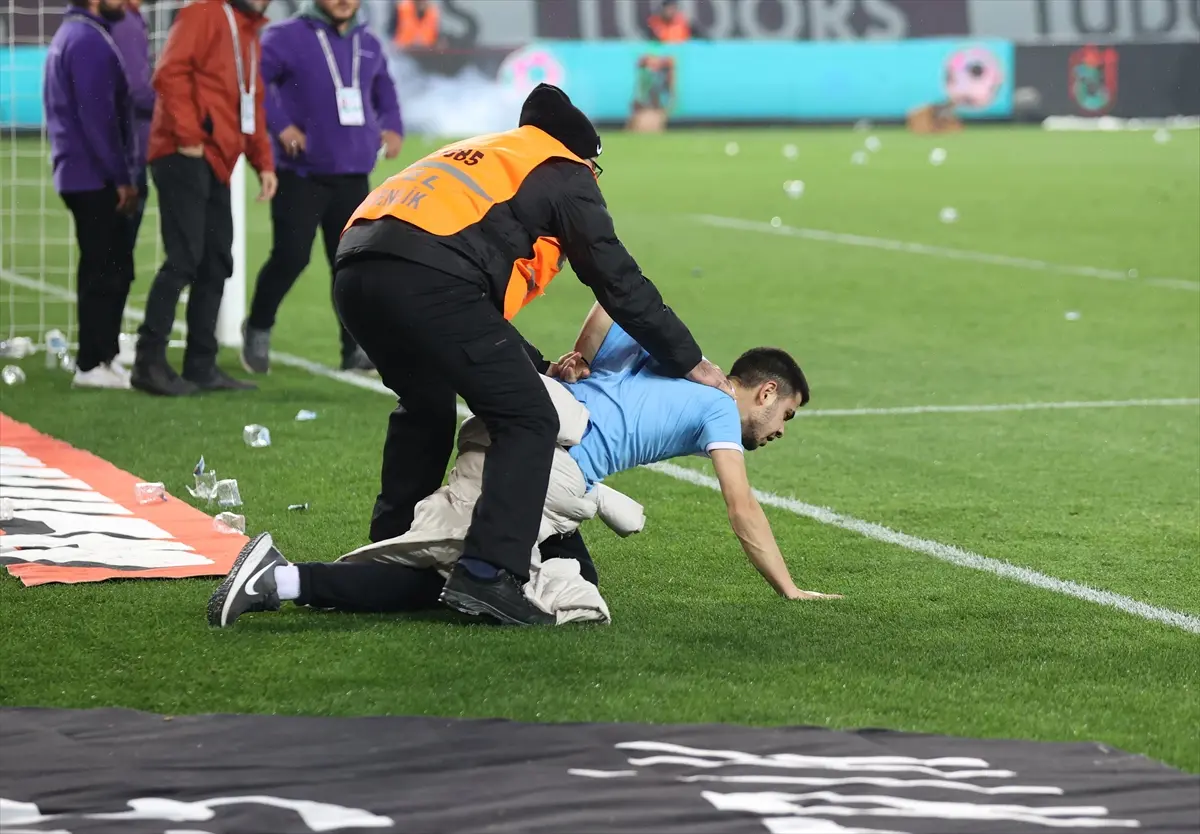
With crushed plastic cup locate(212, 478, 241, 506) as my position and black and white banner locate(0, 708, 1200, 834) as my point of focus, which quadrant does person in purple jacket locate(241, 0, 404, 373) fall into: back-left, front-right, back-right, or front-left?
back-left

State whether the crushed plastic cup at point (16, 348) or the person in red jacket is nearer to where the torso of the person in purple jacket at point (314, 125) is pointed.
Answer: the person in red jacket

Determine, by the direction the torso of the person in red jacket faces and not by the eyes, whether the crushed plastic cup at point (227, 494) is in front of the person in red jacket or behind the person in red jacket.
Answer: in front

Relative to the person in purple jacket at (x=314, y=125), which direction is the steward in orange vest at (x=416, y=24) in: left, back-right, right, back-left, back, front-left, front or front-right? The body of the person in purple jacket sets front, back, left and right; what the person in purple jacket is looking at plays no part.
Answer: back-left

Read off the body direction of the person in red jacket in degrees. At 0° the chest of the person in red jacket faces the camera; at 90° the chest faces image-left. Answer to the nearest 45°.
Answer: approximately 315°

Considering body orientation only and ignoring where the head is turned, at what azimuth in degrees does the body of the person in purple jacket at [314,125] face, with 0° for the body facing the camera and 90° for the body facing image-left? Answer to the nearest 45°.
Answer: approximately 315°

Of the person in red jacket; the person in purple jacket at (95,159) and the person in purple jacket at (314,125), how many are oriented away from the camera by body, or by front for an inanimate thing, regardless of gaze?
0

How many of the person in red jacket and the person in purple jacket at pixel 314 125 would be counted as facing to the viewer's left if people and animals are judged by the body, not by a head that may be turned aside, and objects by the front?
0

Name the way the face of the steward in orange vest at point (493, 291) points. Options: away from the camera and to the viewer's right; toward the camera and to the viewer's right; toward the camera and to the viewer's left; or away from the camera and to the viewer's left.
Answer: away from the camera and to the viewer's right

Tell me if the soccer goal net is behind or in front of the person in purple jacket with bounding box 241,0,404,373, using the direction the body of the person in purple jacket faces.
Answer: behind
